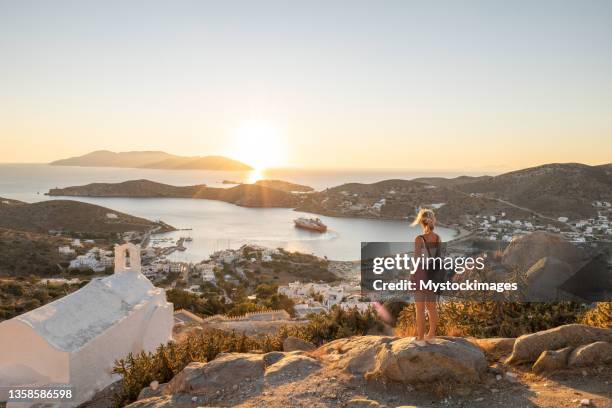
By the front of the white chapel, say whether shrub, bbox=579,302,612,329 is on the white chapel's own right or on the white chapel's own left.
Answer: on the white chapel's own right

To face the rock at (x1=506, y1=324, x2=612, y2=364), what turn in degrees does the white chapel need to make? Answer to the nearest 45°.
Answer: approximately 90° to its right

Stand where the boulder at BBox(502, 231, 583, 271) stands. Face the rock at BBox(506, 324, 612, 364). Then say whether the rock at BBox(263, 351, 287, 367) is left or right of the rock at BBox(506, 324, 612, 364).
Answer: right

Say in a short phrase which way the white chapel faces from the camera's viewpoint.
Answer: facing away from the viewer and to the right of the viewer

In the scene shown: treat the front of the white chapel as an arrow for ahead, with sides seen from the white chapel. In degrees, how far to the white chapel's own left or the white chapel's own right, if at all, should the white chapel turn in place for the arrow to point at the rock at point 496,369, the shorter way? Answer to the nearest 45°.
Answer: approximately 90° to the white chapel's own right

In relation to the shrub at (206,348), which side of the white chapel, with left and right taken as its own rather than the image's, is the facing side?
right

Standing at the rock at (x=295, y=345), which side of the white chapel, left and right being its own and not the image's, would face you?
right

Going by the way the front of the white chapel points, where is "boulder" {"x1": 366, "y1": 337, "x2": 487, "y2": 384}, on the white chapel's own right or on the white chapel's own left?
on the white chapel's own right

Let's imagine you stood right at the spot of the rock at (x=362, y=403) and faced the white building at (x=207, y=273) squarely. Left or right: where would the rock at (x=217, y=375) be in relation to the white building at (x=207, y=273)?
left
